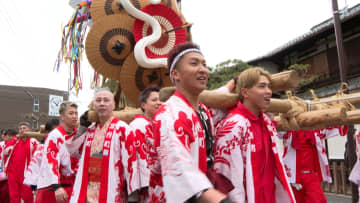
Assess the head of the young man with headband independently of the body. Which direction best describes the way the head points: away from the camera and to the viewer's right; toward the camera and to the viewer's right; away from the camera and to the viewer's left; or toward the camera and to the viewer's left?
toward the camera and to the viewer's right

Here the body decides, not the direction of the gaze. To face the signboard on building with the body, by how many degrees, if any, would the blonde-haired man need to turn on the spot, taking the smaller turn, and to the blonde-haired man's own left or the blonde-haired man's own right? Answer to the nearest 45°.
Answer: approximately 180°

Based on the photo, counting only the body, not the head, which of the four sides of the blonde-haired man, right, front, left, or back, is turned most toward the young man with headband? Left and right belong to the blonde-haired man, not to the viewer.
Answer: right

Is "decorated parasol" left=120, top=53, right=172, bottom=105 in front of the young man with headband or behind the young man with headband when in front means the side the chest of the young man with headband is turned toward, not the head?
behind

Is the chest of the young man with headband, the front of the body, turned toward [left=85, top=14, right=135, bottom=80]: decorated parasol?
no

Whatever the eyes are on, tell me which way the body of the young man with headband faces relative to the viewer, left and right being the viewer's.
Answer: facing the viewer and to the right of the viewer

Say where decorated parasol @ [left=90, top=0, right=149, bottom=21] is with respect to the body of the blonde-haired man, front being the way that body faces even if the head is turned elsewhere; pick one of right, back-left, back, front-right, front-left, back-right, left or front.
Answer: back

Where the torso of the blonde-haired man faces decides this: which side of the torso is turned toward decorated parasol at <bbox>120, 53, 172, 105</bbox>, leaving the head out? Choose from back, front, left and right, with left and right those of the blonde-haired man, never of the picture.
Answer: back

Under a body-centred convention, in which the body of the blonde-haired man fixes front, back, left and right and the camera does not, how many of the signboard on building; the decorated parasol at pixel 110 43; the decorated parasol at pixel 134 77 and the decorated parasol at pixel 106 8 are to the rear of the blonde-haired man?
4

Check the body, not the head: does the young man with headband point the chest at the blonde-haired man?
no

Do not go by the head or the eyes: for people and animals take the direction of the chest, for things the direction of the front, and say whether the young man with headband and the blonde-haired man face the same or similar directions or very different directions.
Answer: same or similar directions

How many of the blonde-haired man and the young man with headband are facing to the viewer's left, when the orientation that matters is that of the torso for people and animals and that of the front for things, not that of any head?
0

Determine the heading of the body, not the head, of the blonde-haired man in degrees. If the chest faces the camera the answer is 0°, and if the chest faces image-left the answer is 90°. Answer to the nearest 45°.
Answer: approximately 315°

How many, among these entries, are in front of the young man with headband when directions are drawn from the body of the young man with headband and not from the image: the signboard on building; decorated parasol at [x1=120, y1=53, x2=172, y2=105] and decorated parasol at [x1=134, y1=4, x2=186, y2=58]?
0
